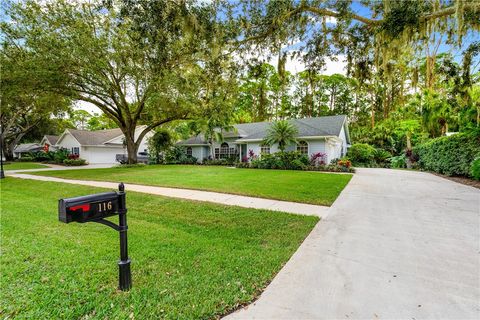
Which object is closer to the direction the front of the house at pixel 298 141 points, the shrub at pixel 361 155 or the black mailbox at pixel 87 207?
the black mailbox

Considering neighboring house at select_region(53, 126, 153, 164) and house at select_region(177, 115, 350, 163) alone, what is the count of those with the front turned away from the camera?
0

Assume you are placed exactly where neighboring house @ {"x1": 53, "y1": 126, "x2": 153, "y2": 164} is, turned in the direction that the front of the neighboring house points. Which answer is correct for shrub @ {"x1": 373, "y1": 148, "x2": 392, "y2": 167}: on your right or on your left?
on your left

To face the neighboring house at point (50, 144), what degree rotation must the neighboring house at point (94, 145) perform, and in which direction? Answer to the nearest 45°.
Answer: approximately 90° to its right

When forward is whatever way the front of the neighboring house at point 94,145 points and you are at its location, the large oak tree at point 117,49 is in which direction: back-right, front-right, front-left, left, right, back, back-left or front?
front-left

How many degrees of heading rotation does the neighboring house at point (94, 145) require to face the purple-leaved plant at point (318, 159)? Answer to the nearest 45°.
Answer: approximately 90° to its left

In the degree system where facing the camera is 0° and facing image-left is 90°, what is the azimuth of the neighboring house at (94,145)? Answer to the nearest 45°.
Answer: approximately 45°

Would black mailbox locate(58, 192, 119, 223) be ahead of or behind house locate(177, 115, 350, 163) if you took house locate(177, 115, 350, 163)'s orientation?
ahead

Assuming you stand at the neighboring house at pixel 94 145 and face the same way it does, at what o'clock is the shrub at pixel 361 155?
The shrub is roughly at 9 o'clock from the neighboring house.

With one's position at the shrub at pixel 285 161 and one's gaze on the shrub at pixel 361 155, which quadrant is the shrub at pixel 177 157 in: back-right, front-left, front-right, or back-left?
back-left

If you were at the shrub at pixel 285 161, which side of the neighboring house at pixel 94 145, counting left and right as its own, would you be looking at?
left

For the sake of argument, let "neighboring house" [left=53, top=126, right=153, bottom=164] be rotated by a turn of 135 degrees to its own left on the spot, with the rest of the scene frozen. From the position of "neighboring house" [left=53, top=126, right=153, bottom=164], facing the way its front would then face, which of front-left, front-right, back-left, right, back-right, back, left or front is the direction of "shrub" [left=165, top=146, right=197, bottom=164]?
front-right

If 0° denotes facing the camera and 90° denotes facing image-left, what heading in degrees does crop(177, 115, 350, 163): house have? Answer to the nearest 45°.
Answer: approximately 45°

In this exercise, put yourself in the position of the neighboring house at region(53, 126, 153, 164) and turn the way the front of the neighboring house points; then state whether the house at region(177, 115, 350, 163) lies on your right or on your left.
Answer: on your left
